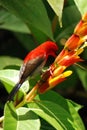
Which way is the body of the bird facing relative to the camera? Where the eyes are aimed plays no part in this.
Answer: to the viewer's right
